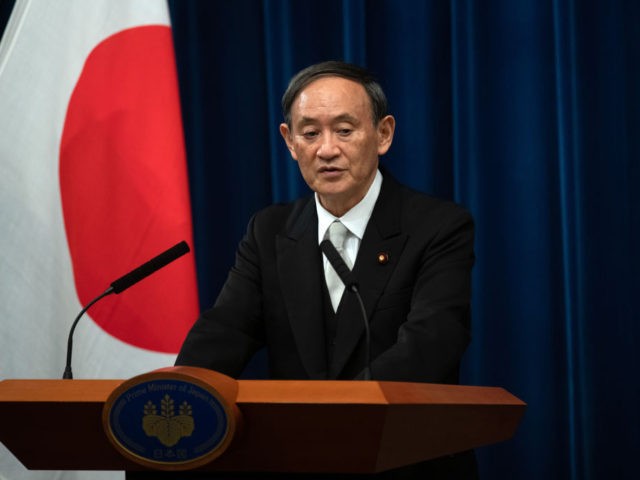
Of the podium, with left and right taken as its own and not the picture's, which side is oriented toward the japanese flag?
back

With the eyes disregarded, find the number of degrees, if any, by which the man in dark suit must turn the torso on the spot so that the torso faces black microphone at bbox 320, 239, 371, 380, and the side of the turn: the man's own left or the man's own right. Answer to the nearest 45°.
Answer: approximately 45° to the man's own left

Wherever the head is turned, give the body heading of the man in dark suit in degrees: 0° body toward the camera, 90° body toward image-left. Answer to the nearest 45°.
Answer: approximately 45°

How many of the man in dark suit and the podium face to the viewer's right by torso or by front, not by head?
0

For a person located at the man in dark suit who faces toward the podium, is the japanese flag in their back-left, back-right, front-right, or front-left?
back-right

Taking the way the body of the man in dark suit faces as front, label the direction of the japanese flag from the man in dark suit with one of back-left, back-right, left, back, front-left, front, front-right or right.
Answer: right

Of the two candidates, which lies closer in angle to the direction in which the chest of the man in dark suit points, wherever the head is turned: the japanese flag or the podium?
the podium
